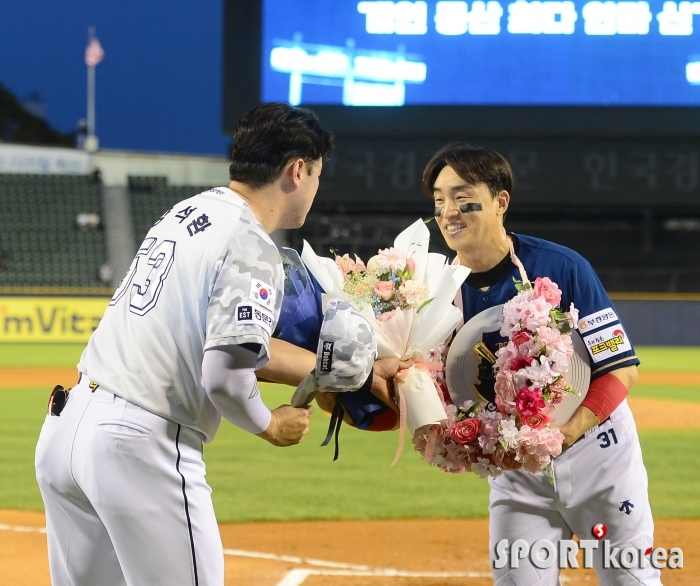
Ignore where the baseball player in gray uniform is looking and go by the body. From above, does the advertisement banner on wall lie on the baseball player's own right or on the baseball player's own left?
on the baseball player's own left

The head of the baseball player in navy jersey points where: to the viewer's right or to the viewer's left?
to the viewer's left

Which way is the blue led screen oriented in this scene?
toward the camera

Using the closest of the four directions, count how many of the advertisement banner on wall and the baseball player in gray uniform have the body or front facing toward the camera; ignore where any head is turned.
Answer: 1

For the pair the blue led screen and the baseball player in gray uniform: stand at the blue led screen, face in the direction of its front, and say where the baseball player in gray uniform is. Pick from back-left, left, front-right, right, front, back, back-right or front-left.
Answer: front

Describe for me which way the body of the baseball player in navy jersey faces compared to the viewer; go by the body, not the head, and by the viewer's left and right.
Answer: facing the viewer and to the left of the viewer

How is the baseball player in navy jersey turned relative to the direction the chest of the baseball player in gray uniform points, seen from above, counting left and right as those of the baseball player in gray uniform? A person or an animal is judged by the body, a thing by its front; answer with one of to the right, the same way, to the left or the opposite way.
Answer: the opposite way

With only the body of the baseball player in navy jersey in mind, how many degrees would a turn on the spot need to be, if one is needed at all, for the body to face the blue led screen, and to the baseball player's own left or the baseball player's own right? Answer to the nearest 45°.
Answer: approximately 135° to the baseball player's own right

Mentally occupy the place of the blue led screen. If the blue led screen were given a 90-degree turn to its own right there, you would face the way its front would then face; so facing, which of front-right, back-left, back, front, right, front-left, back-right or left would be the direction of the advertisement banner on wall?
front

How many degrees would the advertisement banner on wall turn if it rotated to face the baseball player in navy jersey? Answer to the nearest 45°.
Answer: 0° — it already faces them

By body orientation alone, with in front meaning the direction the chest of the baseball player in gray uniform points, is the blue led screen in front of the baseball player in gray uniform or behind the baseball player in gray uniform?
in front

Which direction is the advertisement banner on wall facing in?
toward the camera

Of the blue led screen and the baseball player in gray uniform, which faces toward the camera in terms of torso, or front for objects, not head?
the blue led screen

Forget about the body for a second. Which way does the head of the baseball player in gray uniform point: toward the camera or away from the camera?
away from the camera

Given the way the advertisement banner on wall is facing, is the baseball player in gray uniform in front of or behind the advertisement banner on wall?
in front

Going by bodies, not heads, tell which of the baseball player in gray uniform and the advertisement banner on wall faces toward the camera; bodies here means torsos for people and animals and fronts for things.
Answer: the advertisement banner on wall
